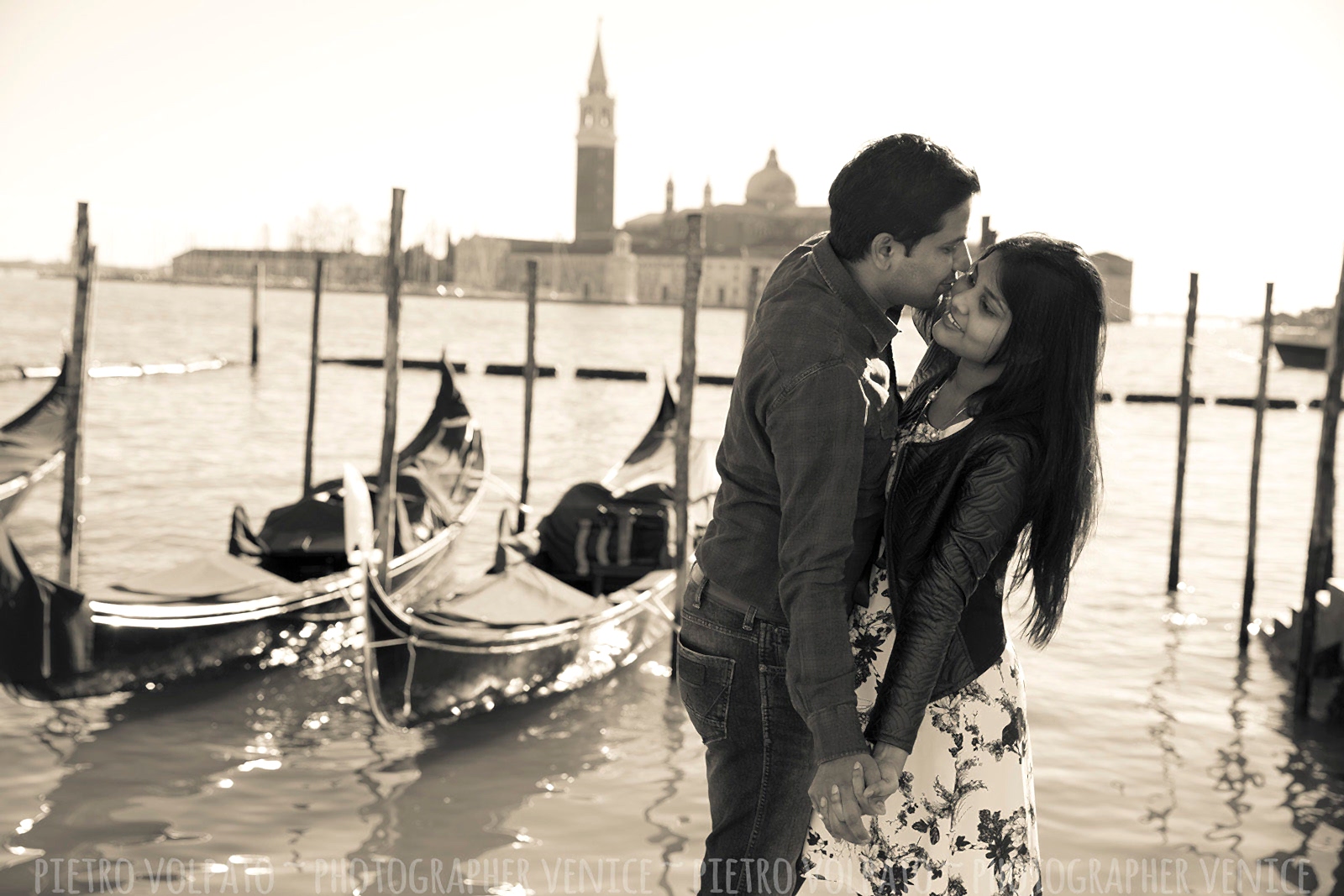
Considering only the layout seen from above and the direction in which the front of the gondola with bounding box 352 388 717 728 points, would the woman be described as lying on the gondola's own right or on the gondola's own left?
on the gondola's own left

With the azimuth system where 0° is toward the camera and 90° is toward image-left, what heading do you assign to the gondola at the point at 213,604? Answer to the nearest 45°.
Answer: approximately 45°

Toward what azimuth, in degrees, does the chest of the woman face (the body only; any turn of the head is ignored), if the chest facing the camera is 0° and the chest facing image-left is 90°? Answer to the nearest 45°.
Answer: approximately 90°

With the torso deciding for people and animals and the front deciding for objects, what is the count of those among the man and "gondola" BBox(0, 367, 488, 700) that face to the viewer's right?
1

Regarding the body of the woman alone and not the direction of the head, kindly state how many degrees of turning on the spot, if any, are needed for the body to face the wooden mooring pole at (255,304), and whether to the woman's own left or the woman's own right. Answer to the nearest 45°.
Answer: approximately 45° to the woman's own right

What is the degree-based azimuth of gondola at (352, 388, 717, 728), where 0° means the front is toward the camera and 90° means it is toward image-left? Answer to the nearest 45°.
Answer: approximately 45°

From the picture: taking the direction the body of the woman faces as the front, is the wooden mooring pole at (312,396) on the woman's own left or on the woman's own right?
on the woman's own right

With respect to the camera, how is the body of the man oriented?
to the viewer's right
